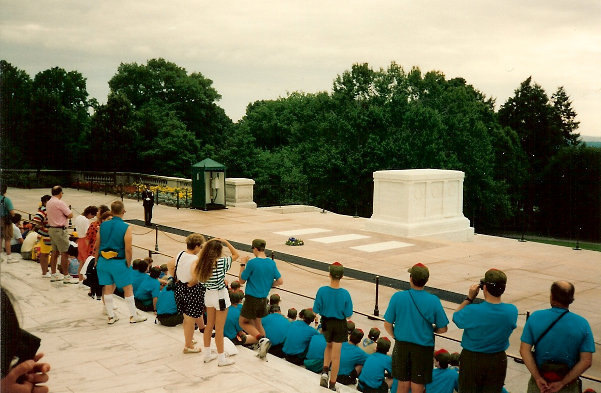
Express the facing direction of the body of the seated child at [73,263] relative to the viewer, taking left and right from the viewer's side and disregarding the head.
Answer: facing away from the viewer and to the right of the viewer

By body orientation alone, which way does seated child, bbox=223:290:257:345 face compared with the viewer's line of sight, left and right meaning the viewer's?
facing away from the viewer and to the right of the viewer

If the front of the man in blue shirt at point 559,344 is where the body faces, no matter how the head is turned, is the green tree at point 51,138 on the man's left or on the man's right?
on the man's left

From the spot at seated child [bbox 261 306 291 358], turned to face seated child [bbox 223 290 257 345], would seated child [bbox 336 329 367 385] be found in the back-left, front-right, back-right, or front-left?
back-left

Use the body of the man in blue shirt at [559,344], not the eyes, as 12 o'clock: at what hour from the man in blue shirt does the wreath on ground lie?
The wreath on ground is roughly at 11 o'clock from the man in blue shirt.

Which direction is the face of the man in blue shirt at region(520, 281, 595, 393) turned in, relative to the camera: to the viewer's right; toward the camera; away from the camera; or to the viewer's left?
away from the camera

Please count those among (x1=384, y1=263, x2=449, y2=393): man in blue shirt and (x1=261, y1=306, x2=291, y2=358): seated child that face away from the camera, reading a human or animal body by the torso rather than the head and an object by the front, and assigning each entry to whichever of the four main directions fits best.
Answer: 2

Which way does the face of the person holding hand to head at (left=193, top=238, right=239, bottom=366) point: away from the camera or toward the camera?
away from the camera

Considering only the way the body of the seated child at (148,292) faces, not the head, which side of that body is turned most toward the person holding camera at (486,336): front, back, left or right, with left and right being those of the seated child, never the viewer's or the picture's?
right

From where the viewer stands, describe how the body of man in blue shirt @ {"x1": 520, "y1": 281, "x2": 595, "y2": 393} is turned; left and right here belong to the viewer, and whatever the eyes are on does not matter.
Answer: facing away from the viewer

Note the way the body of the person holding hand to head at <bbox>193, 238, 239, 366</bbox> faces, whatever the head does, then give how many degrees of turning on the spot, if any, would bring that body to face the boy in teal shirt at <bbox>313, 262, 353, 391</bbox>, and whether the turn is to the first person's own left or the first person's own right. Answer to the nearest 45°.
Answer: approximately 90° to the first person's own right

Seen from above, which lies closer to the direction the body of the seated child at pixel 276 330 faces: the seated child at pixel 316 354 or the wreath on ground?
the wreath on ground
